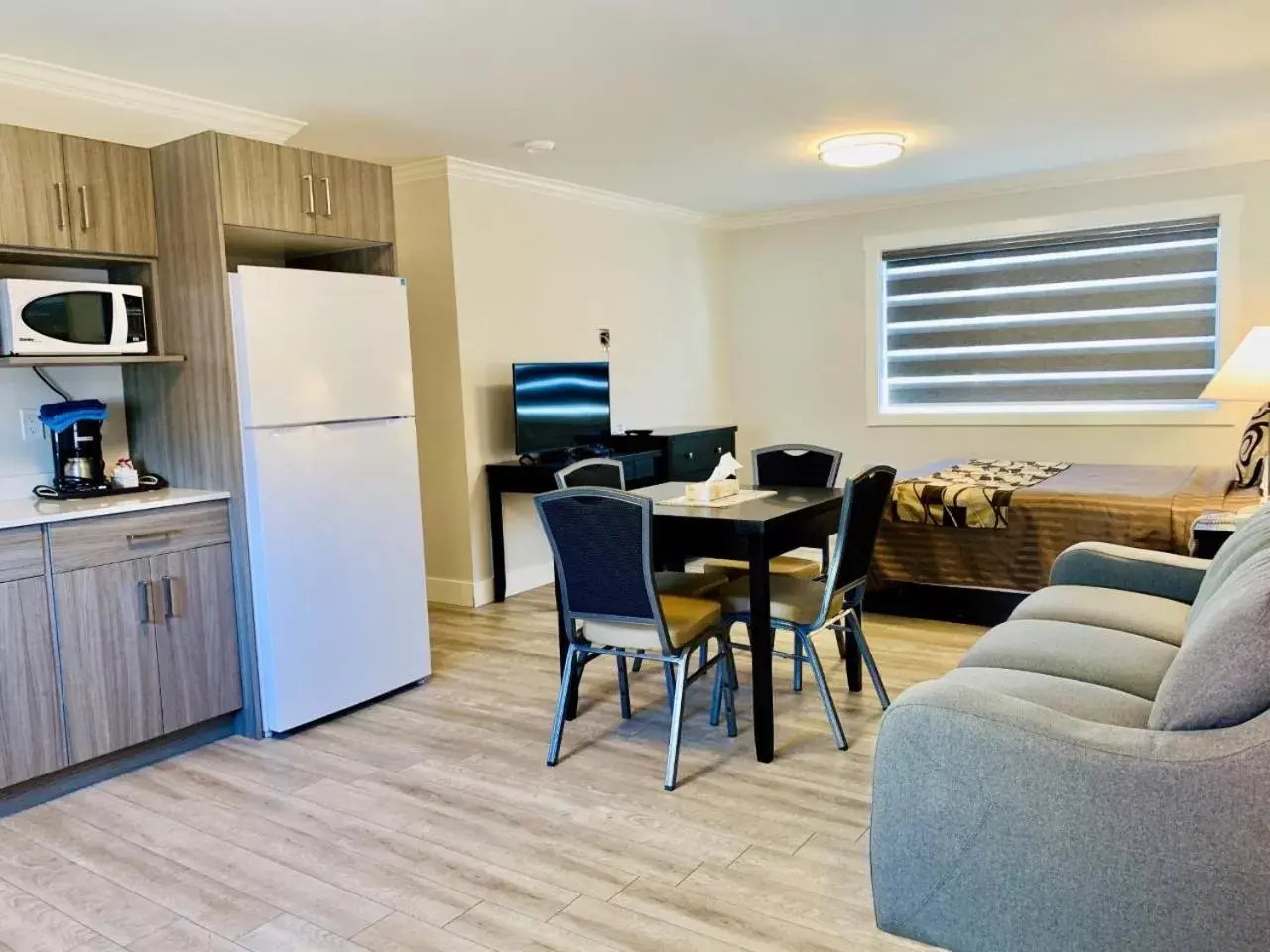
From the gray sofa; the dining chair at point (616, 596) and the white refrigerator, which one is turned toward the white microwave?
the gray sofa

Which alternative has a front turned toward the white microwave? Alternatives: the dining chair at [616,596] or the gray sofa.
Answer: the gray sofa

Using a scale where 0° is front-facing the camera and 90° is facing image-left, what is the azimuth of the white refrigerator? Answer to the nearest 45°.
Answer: approximately 315°

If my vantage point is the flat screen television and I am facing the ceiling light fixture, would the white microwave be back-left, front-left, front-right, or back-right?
back-right

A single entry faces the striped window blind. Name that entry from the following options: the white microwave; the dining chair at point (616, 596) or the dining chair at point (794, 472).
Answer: the dining chair at point (616, 596)

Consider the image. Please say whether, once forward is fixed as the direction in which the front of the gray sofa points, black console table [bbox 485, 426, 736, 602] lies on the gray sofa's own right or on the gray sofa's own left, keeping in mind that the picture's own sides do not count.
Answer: on the gray sofa's own right

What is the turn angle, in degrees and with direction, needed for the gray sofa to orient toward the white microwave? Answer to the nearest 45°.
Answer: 0° — it already faces it

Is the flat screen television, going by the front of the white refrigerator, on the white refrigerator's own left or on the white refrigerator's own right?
on the white refrigerator's own left

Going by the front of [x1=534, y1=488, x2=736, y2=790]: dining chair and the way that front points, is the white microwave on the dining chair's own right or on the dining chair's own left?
on the dining chair's own left
